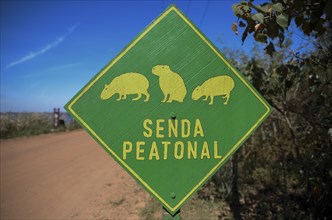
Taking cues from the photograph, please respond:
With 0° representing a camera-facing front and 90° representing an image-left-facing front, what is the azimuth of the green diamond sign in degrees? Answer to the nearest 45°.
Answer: approximately 0°
